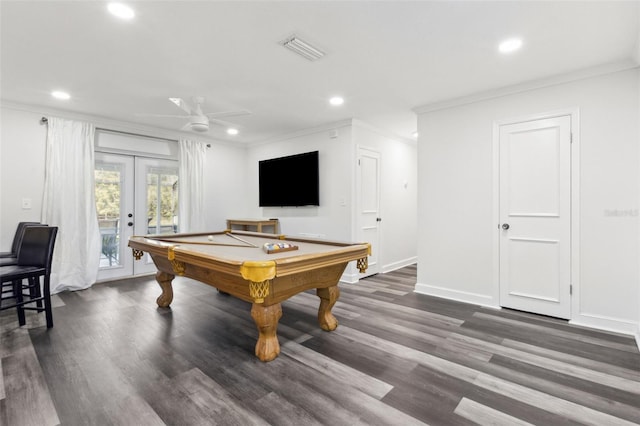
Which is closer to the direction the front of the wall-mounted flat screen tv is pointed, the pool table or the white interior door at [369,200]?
the pool table

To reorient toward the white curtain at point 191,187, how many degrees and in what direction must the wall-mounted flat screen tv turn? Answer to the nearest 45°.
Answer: approximately 45° to its right

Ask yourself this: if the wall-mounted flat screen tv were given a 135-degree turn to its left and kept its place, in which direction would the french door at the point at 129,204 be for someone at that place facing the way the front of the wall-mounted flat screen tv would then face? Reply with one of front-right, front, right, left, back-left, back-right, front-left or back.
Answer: back

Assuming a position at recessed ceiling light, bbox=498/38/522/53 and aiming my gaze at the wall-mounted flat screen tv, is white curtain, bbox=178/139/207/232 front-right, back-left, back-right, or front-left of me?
front-left

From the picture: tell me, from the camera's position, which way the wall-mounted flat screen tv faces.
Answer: facing the viewer and to the left of the viewer

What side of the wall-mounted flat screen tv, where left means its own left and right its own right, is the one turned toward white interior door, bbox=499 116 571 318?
left

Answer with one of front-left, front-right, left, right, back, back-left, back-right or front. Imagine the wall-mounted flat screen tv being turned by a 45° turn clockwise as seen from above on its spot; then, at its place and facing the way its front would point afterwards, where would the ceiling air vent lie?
left

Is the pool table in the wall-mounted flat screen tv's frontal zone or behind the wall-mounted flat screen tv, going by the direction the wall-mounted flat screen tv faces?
frontal zone

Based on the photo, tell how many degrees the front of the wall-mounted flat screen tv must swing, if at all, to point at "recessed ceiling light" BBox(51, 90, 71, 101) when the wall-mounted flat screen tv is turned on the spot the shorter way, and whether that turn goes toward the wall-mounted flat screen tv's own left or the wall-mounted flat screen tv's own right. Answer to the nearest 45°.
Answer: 0° — it already faces it

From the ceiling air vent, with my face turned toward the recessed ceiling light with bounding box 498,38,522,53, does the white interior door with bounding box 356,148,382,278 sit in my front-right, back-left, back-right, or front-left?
front-left

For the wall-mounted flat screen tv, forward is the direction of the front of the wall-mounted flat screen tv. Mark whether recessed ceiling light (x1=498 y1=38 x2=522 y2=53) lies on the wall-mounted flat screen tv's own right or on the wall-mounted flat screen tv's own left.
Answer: on the wall-mounted flat screen tv's own left

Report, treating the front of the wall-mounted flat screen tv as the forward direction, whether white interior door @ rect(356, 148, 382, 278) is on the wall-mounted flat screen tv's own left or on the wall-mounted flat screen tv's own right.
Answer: on the wall-mounted flat screen tv's own left

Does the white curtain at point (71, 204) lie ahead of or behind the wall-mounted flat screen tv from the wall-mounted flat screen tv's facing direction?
ahead

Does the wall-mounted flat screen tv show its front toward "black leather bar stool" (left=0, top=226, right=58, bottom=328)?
yes
